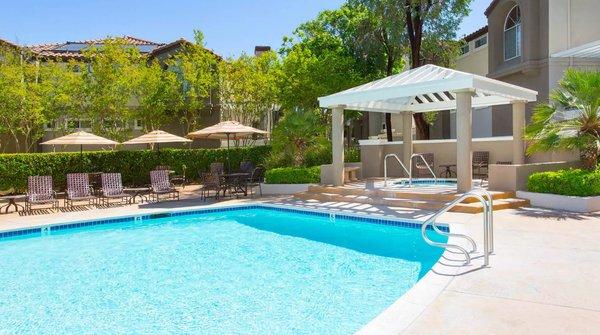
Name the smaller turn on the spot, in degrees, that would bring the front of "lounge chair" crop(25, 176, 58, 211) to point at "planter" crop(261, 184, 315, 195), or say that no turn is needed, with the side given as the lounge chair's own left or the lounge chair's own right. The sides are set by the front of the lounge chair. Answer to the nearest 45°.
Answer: approximately 90° to the lounge chair's own left

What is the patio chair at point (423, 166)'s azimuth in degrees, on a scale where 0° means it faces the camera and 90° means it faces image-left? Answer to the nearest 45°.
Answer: approximately 45°

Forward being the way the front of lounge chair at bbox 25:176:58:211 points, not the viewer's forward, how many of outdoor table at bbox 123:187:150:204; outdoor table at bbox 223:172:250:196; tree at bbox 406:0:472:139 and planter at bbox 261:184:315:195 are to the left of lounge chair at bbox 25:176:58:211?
4

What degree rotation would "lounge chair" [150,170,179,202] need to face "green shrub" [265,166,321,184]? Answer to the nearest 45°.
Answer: approximately 45° to its left

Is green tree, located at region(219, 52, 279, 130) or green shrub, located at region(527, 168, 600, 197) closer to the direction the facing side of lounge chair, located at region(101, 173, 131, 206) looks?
the green shrub

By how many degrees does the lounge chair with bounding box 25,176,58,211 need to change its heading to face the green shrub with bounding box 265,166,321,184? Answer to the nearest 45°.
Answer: approximately 90° to its left

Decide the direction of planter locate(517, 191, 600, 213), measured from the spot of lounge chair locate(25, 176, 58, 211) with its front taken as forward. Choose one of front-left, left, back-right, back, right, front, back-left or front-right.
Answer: front-left

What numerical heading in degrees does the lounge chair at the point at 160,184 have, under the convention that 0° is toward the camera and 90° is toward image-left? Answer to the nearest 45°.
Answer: approximately 315°
